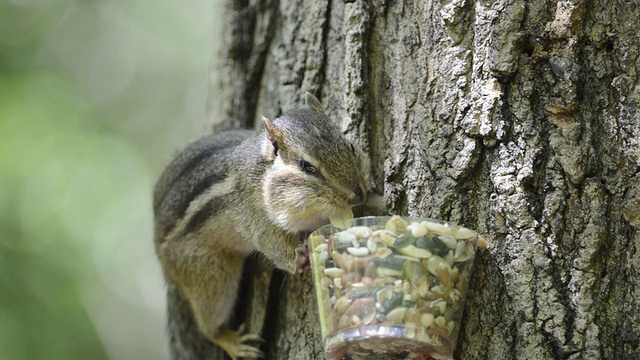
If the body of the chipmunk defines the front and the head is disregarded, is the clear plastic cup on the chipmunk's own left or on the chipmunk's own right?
on the chipmunk's own right

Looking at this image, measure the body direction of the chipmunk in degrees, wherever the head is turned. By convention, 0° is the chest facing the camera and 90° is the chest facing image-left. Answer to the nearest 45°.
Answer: approximately 270°
